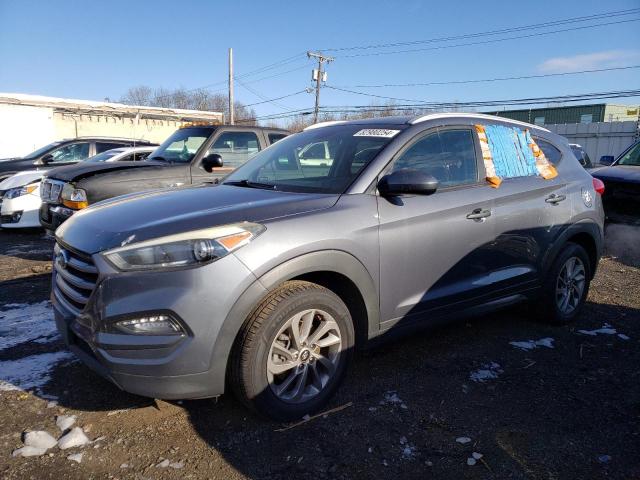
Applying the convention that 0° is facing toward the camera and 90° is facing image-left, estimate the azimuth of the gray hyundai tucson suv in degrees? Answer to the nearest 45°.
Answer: approximately 45°

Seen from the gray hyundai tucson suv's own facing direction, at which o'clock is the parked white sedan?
The parked white sedan is roughly at 3 o'clock from the gray hyundai tucson suv.

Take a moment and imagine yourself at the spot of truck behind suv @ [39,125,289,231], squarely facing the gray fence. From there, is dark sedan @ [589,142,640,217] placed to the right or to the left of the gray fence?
right

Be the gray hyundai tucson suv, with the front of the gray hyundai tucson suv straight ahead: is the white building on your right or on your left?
on your right

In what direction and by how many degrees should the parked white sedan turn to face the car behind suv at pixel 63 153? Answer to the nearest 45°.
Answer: approximately 135° to its right

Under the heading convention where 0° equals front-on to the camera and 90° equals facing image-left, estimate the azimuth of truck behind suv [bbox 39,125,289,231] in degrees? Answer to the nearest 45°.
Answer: approximately 45°

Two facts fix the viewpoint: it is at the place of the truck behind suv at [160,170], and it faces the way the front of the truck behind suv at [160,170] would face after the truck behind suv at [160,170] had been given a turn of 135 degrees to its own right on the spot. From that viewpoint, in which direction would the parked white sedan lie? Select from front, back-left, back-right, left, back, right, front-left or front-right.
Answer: front-left

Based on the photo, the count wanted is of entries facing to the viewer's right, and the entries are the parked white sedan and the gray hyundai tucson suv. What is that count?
0

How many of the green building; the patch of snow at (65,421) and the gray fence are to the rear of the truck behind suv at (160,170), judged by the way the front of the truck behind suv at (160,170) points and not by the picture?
2

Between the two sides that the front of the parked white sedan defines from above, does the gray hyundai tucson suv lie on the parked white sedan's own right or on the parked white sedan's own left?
on the parked white sedan's own left

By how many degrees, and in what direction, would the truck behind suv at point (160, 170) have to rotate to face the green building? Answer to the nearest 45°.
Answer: approximately 180°

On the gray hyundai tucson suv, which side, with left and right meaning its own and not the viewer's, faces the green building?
back

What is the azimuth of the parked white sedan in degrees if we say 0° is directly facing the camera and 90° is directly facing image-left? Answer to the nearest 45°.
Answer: approximately 45°

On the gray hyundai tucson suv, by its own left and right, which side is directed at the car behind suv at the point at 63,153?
right

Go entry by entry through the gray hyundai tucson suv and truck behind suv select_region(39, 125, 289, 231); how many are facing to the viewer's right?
0
